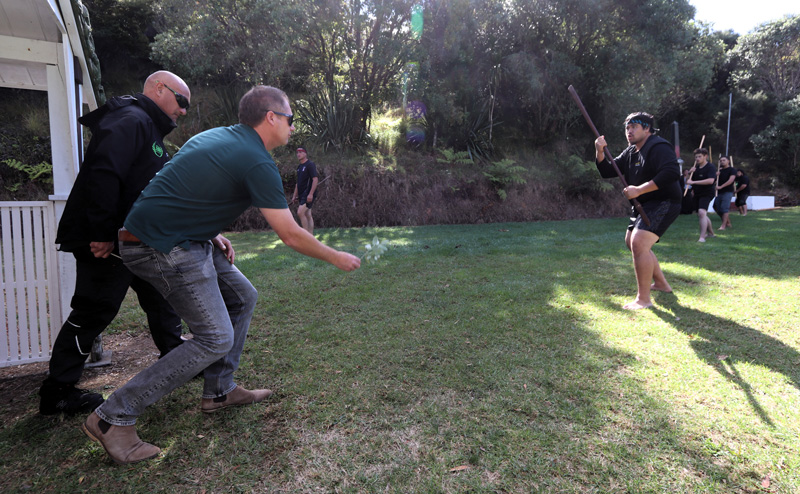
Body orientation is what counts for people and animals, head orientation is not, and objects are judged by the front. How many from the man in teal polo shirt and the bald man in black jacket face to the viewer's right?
2

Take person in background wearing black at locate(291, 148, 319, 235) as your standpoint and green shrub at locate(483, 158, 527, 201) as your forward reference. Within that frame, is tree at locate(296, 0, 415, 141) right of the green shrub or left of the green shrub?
left

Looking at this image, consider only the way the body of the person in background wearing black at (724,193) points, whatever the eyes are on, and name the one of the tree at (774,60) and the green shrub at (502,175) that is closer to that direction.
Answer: the green shrub

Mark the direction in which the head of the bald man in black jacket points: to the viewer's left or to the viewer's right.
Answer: to the viewer's right

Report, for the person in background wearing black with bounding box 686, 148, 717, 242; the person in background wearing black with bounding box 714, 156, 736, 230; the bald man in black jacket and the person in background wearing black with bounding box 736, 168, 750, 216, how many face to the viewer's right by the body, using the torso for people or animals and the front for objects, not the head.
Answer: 1

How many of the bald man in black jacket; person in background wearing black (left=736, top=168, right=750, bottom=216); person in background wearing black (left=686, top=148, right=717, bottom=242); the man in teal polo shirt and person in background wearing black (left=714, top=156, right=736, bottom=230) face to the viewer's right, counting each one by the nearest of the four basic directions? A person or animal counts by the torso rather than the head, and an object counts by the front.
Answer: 2

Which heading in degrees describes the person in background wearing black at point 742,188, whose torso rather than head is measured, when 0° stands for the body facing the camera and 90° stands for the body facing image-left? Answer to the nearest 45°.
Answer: approximately 45°

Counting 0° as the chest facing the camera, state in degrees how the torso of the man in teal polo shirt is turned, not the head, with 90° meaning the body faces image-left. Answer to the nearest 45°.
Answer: approximately 270°

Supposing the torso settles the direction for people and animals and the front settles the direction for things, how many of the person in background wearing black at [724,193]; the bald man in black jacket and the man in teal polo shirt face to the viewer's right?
2

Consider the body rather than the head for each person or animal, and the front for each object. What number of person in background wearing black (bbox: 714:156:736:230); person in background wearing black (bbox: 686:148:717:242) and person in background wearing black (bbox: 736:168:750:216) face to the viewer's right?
0

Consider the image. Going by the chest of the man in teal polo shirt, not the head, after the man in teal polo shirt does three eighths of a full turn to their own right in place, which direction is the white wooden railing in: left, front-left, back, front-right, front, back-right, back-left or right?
right

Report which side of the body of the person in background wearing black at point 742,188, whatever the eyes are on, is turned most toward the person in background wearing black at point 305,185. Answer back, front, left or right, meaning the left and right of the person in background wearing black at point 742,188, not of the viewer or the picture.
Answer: front

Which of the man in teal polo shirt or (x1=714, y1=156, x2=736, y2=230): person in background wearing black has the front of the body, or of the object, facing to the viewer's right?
the man in teal polo shirt

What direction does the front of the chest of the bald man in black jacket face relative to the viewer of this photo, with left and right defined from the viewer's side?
facing to the right of the viewer

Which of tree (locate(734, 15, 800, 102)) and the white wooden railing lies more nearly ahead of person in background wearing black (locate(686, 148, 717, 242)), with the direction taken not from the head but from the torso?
the white wooden railing

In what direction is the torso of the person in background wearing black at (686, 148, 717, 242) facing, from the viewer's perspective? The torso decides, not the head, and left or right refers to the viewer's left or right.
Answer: facing the viewer and to the left of the viewer

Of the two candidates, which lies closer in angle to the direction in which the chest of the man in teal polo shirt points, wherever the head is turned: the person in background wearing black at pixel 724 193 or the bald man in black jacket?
the person in background wearing black

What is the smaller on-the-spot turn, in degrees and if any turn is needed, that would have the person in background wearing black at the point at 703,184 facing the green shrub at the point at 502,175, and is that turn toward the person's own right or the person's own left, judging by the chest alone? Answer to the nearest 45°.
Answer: approximately 90° to the person's own right

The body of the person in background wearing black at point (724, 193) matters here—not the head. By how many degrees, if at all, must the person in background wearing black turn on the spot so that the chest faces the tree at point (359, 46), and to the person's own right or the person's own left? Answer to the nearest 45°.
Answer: approximately 45° to the person's own right
